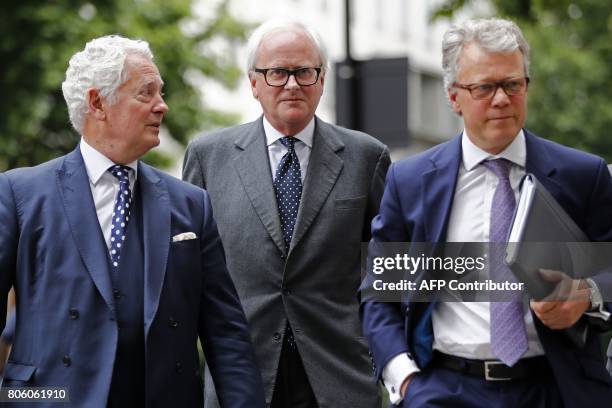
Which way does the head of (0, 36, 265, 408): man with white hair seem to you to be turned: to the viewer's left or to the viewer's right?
to the viewer's right

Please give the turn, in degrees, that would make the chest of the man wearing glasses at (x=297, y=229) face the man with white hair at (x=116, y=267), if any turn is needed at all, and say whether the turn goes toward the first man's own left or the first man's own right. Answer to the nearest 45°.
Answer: approximately 45° to the first man's own right

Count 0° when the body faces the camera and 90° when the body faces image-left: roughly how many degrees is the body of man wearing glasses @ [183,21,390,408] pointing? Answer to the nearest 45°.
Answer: approximately 0°
